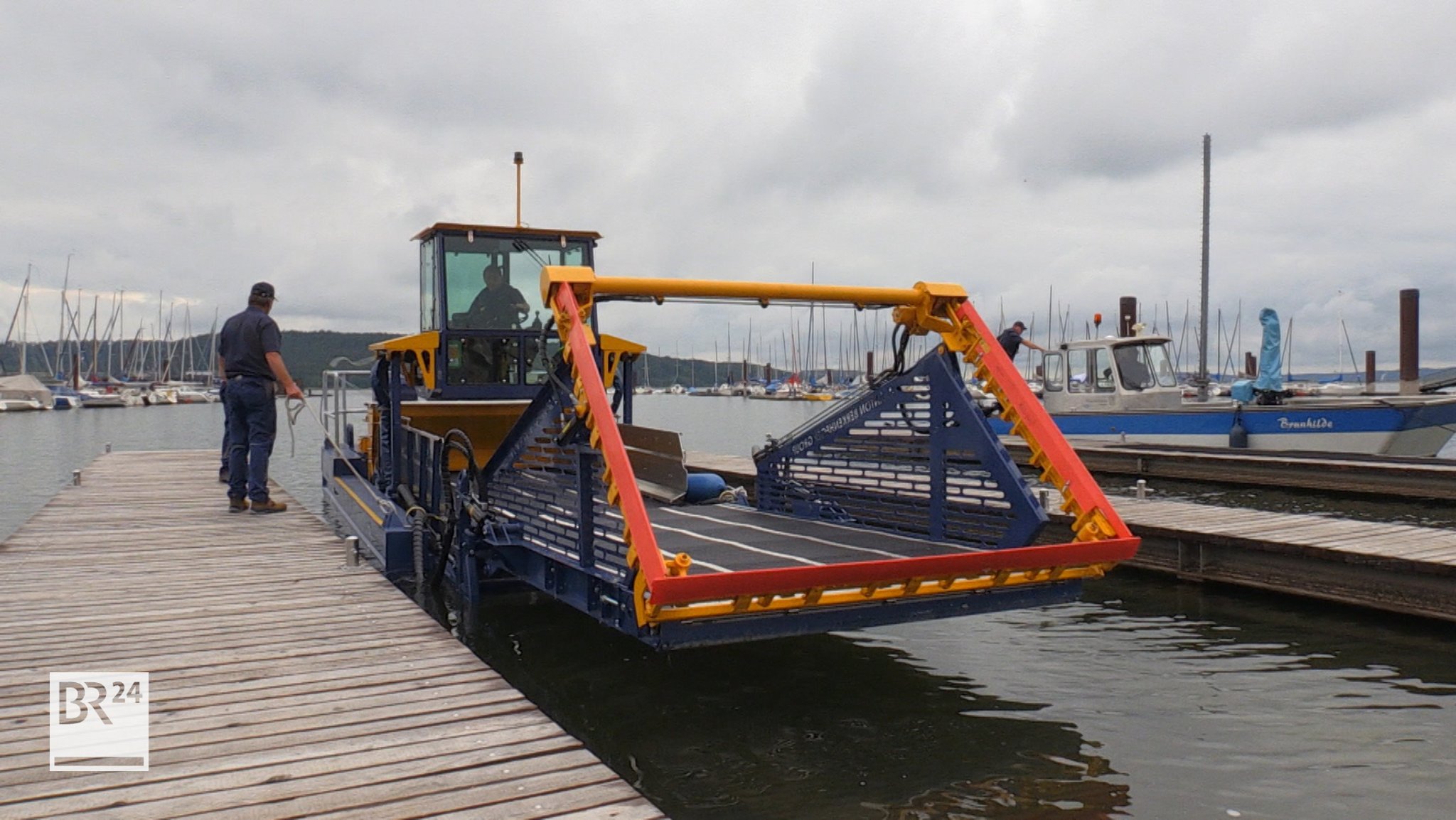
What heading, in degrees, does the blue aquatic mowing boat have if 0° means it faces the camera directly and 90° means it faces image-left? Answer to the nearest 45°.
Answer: approximately 315°

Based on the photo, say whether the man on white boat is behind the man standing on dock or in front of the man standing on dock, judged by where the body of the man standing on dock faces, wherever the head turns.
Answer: in front

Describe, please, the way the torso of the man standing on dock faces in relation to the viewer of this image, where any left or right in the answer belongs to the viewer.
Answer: facing away from the viewer and to the right of the viewer

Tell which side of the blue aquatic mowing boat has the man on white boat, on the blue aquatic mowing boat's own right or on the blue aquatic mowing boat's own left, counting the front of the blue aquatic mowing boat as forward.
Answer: on the blue aquatic mowing boat's own left

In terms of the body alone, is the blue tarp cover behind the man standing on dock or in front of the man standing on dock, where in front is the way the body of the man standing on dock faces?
in front

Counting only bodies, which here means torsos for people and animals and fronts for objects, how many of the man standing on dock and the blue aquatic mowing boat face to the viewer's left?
0

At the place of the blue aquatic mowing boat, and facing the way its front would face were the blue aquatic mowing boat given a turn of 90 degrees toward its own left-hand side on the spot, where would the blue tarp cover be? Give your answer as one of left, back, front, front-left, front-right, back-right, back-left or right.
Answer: front
